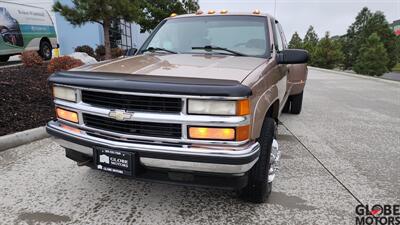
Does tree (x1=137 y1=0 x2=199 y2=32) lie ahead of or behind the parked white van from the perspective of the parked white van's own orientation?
behind

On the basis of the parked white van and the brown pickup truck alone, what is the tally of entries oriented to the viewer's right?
0

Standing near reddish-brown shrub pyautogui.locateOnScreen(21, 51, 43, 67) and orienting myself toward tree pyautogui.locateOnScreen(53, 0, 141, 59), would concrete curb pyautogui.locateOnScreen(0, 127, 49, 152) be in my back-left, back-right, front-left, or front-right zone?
back-right

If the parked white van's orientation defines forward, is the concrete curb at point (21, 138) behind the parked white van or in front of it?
in front

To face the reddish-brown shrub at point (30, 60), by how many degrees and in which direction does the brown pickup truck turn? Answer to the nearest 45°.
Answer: approximately 90° to its right

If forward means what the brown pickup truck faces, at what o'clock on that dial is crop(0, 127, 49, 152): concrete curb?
The concrete curb is roughly at 3 o'clock from the brown pickup truck.

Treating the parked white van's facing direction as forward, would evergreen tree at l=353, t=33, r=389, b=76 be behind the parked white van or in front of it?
behind

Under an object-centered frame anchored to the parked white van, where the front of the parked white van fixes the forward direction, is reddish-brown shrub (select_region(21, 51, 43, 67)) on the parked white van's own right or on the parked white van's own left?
on the parked white van's own left

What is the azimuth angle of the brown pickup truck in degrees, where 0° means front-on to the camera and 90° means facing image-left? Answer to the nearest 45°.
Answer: approximately 45°

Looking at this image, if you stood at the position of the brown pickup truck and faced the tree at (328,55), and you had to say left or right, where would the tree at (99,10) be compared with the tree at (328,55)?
left

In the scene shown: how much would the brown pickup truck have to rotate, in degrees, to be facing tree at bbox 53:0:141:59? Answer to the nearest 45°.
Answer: approximately 135° to its right

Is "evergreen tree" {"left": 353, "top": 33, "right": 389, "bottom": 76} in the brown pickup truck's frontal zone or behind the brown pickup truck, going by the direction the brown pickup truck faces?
behind

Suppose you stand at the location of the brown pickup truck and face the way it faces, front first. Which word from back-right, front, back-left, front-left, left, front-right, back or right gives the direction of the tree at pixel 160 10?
back-right
